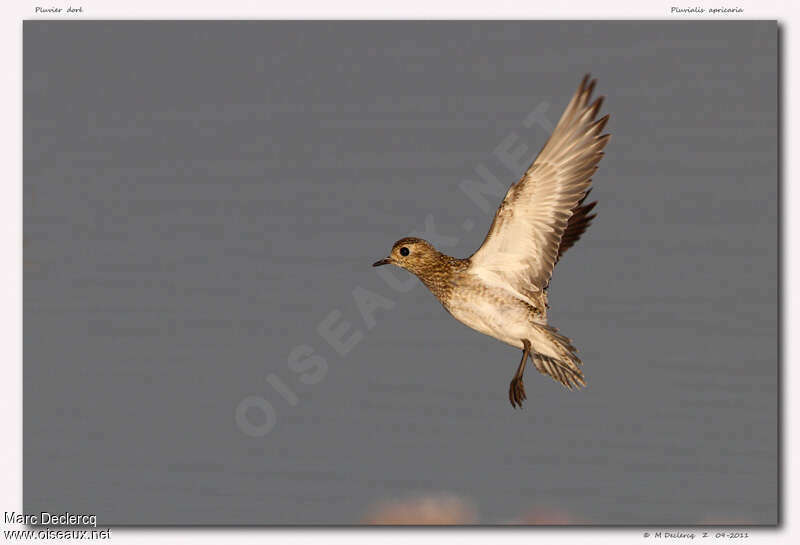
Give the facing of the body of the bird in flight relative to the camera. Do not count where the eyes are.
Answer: to the viewer's left
